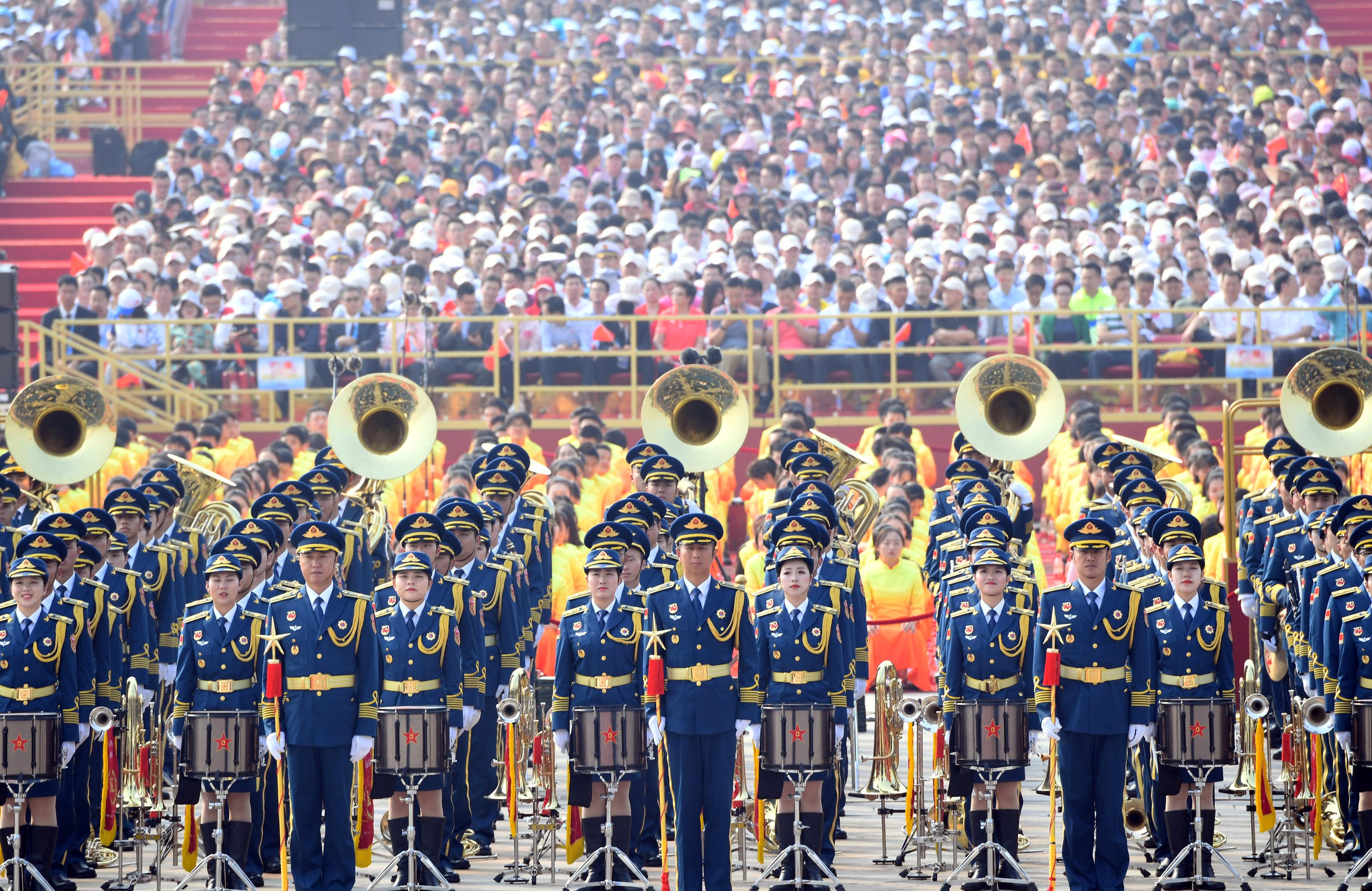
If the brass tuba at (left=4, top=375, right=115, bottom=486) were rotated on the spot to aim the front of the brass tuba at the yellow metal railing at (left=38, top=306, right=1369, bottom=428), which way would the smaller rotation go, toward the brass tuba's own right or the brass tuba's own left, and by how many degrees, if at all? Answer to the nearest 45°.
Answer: approximately 135° to the brass tuba's own left

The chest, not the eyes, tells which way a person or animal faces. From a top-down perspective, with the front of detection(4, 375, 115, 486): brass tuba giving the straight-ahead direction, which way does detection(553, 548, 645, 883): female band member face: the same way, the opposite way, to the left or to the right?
the same way

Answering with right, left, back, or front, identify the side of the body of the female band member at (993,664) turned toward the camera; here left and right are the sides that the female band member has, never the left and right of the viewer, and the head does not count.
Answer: front

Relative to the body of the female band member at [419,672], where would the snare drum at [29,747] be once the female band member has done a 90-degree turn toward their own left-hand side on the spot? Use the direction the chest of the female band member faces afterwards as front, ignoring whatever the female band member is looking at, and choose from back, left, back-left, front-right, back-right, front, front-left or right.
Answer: back

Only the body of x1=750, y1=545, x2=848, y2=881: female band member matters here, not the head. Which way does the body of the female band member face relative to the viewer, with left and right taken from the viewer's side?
facing the viewer

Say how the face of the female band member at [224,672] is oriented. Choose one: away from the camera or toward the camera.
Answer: toward the camera

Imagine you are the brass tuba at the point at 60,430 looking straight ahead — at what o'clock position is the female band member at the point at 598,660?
The female band member is roughly at 11 o'clock from the brass tuba.

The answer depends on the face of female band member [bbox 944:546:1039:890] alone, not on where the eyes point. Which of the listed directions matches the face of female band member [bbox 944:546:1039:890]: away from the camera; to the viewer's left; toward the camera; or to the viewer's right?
toward the camera

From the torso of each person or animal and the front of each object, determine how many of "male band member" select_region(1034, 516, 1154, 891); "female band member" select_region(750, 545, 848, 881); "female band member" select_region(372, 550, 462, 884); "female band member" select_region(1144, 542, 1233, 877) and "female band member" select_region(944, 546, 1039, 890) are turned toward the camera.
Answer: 5

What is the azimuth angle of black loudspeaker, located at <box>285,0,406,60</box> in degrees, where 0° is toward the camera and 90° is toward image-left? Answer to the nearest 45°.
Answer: approximately 0°

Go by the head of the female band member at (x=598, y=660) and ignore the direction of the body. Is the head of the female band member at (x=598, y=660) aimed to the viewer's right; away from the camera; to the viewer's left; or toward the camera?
toward the camera

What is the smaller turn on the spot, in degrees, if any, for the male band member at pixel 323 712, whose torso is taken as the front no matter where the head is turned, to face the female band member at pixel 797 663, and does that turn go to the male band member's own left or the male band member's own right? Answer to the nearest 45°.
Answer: approximately 90° to the male band member's own left

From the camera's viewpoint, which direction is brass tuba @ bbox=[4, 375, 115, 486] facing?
toward the camera
